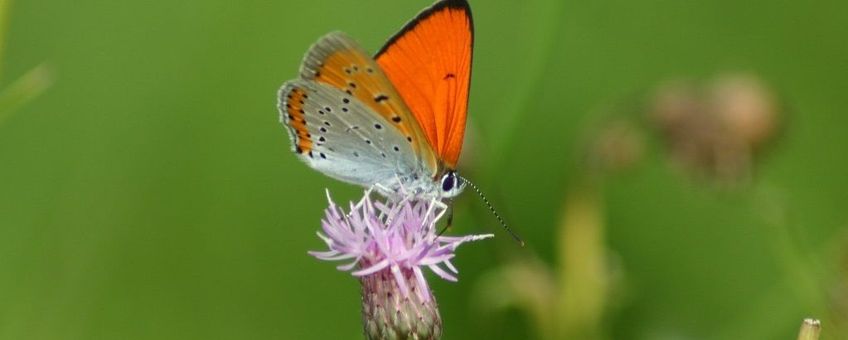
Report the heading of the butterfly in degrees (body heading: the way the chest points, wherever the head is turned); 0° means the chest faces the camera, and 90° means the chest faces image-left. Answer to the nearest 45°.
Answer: approximately 270°
